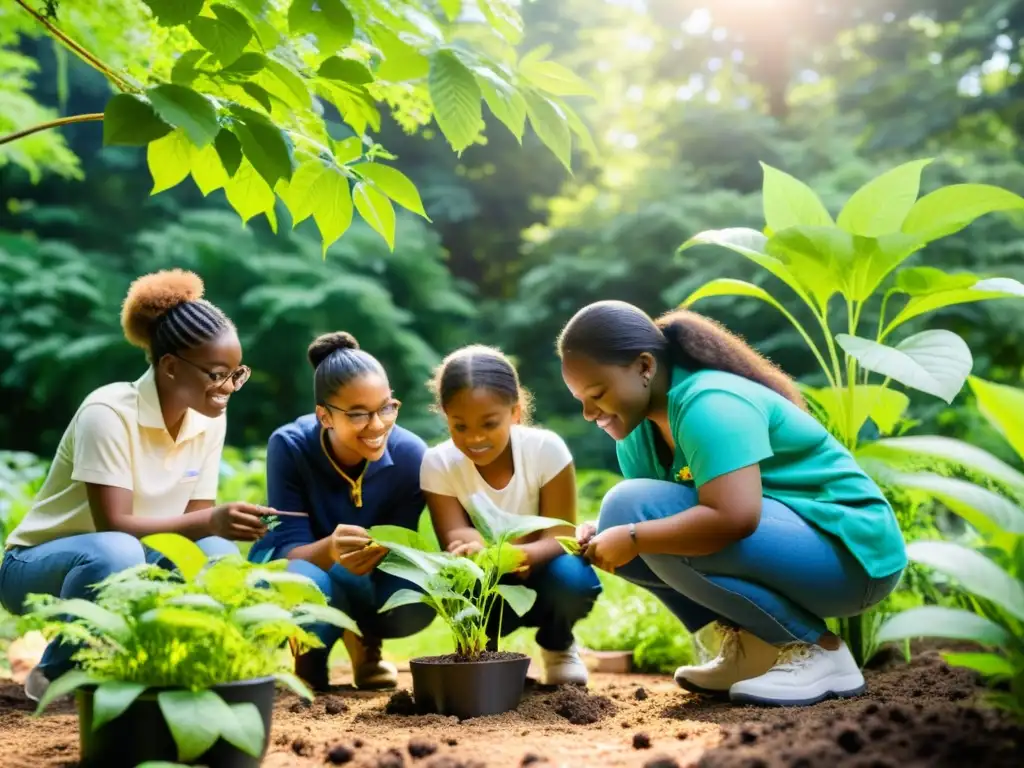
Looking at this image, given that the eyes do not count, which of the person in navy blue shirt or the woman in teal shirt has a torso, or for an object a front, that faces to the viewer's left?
the woman in teal shirt

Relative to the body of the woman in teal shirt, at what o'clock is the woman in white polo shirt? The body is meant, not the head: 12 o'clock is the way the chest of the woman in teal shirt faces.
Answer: The woman in white polo shirt is roughly at 12 o'clock from the woman in teal shirt.

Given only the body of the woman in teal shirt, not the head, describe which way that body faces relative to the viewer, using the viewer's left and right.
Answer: facing to the left of the viewer

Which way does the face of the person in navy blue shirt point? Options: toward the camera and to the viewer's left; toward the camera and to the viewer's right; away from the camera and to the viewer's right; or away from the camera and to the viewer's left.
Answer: toward the camera and to the viewer's right

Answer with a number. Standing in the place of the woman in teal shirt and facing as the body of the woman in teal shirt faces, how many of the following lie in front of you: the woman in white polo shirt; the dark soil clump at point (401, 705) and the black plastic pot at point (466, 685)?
3

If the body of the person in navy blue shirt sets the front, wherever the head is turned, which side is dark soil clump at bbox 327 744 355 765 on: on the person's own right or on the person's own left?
on the person's own right

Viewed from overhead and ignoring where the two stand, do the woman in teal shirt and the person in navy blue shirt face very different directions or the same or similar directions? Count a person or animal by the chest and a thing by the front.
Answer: very different directions

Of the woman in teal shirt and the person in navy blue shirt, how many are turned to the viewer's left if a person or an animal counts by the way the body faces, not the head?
1

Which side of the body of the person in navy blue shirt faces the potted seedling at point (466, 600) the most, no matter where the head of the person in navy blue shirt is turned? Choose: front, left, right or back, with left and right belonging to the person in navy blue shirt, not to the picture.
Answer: front

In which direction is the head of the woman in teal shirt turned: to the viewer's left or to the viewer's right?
to the viewer's left

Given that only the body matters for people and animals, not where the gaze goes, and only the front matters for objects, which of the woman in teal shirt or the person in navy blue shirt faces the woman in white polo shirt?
the woman in teal shirt

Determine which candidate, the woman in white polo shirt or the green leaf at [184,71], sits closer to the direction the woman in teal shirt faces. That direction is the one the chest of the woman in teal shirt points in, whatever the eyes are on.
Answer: the woman in white polo shirt
